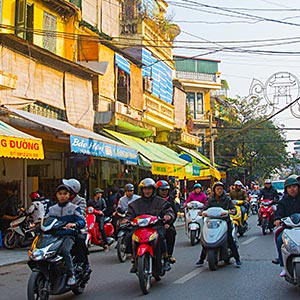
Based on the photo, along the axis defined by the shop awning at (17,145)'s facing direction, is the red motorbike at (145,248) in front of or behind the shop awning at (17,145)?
in front

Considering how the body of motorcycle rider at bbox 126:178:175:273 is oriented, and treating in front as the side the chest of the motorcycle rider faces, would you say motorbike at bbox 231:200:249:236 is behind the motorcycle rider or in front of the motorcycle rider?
behind

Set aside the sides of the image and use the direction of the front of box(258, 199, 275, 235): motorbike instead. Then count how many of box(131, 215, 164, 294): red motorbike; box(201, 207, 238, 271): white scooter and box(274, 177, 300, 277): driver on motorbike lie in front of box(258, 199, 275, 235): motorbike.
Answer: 3

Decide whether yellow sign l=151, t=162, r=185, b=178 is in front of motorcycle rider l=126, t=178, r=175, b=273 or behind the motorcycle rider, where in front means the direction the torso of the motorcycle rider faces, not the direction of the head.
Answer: behind

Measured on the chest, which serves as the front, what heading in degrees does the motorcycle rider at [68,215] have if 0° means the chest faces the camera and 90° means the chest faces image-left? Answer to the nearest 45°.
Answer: approximately 45°

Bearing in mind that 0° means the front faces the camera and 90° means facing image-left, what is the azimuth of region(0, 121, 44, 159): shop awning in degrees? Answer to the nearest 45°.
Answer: approximately 315°

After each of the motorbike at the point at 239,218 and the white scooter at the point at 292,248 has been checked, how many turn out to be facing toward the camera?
2

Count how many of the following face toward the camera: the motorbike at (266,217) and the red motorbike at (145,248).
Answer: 2
